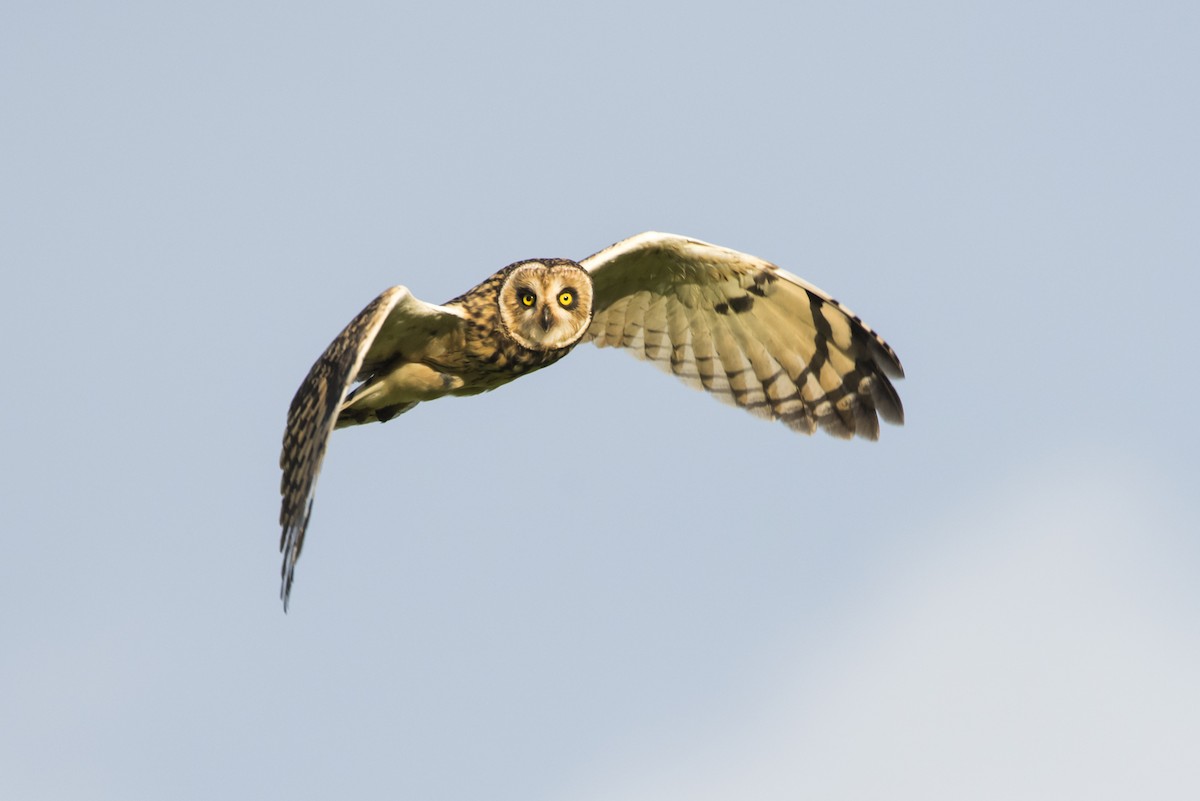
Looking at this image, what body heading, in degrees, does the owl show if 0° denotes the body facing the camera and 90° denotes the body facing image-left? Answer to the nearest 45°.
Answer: approximately 315°
